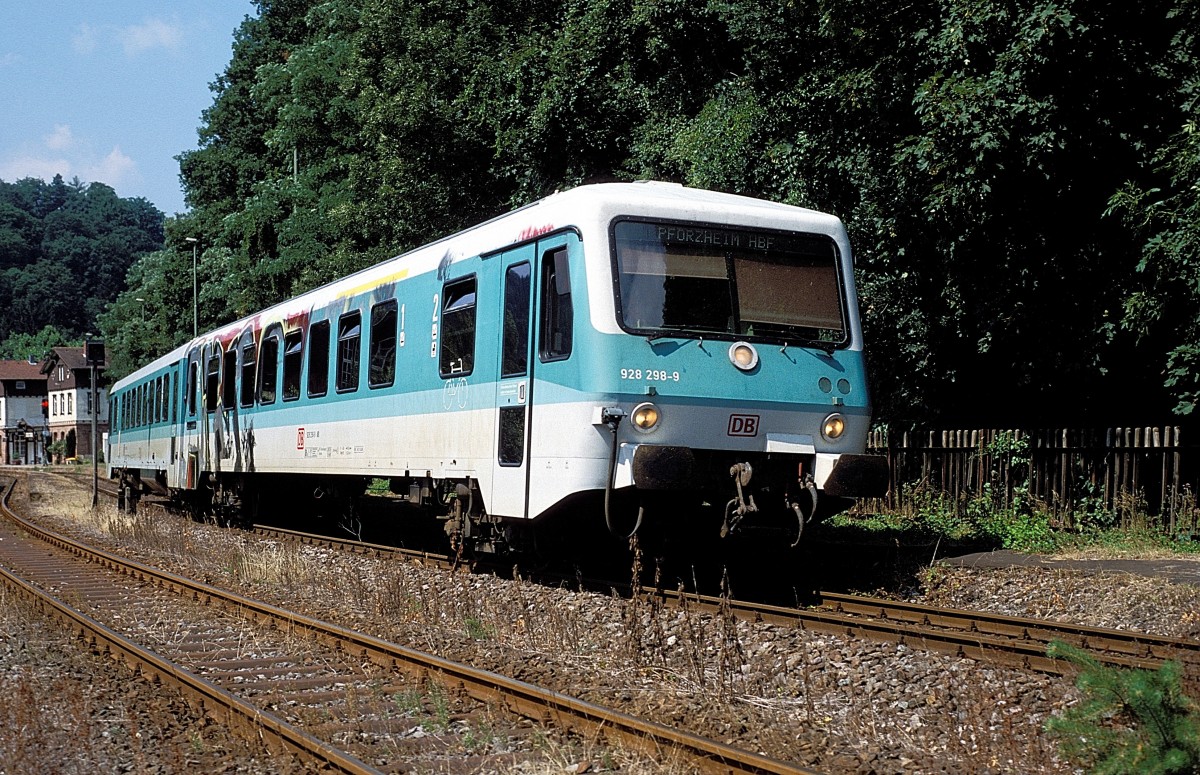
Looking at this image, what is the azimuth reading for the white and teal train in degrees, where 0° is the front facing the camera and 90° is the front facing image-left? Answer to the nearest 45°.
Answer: approximately 315°

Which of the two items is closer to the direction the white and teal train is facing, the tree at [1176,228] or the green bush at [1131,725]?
the green bush

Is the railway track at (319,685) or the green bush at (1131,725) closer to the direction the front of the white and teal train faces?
the green bush

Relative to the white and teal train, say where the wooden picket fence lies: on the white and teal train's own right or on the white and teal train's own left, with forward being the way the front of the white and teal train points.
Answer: on the white and teal train's own left

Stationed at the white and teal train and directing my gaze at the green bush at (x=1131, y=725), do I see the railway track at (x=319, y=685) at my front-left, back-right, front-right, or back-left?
front-right

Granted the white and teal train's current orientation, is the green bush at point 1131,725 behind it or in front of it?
in front

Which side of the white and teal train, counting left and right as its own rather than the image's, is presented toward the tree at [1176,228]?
left
